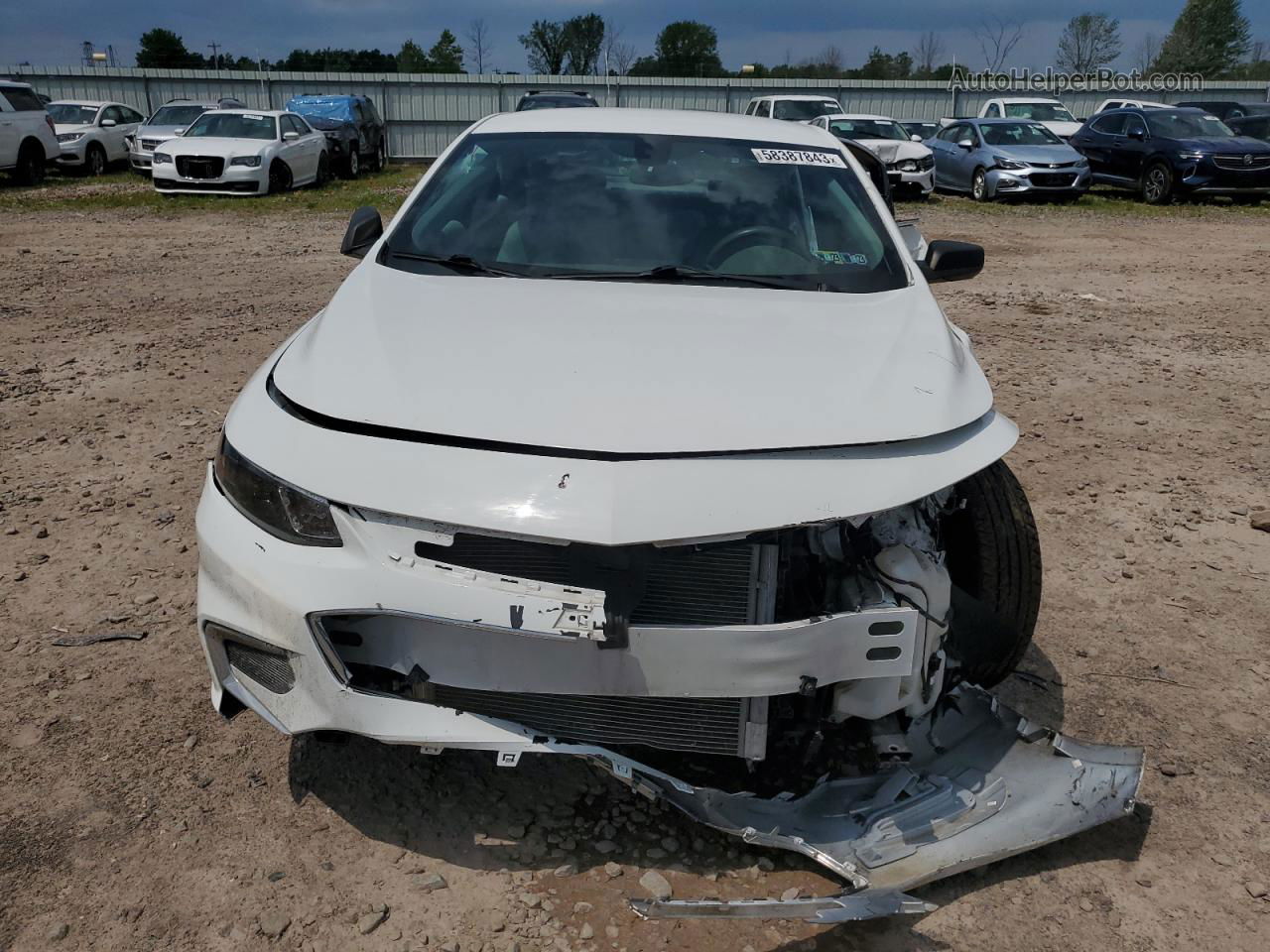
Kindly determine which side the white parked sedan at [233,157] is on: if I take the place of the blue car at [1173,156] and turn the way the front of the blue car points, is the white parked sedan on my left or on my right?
on my right

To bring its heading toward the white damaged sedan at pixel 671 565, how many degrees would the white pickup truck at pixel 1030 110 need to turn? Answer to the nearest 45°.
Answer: approximately 45° to its right

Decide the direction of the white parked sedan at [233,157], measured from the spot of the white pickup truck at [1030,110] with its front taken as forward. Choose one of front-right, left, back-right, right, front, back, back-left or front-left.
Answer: right

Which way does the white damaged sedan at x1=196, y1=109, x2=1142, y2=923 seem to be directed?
toward the camera

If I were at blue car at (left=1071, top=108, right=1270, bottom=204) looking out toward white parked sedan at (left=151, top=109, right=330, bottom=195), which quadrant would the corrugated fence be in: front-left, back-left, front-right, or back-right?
front-right

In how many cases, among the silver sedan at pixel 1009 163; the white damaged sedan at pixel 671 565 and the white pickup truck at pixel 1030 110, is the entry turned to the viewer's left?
0

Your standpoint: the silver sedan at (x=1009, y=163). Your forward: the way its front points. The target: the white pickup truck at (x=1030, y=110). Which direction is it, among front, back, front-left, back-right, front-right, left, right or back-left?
back-left

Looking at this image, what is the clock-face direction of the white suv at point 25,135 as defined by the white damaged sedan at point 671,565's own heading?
The white suv is roughly at 5 o'clock from the white damaged sedan.

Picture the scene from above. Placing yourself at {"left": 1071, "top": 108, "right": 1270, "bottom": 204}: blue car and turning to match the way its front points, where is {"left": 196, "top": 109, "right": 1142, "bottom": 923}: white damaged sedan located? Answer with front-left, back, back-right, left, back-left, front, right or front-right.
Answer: front-right

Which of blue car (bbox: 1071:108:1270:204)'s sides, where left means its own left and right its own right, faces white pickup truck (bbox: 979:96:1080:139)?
back

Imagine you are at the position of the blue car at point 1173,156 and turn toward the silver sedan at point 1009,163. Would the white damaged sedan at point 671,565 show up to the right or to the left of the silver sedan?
left

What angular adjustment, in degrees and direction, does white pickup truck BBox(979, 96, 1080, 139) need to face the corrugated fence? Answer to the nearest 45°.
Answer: approximately 135° to its right

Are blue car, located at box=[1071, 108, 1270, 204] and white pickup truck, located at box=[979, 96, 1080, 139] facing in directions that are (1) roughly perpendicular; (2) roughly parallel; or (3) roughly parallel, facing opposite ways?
roughly parallel

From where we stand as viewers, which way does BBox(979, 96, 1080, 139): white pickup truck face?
facing the viewer and to the right of the viewer

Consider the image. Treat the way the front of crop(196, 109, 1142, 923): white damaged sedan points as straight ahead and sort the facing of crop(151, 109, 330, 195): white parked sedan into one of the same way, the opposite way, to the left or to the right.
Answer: the same way

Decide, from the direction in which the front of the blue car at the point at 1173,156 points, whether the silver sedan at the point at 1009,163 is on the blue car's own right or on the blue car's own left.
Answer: on the blue car's own right

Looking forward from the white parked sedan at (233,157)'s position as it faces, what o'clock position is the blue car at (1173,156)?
The blue car is roughly at 8 o'clock from the white parked sedan.
